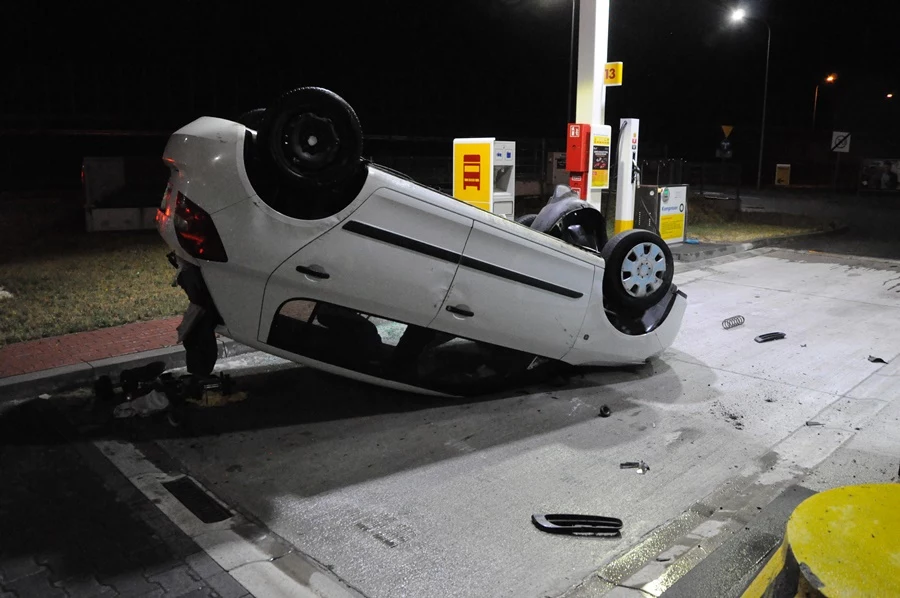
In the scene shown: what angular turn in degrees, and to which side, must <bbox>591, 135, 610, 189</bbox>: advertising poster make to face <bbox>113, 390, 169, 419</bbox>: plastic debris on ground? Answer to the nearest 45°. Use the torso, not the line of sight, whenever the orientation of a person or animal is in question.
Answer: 0° — it already faces it

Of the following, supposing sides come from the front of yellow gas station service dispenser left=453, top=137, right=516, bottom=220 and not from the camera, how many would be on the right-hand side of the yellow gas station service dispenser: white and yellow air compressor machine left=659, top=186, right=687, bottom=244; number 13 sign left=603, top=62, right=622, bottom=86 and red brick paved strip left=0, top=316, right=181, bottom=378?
1

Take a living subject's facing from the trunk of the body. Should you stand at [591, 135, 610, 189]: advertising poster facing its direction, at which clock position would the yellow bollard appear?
The yellow bollard is roughly at 12 o'clock from the advertising poster.

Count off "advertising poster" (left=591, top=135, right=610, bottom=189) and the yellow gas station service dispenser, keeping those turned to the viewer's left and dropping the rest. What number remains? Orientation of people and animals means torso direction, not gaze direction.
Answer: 0

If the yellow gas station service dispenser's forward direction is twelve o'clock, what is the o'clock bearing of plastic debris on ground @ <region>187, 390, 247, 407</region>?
The plastic debris on ground is roughly at 2 o'clock from the yellow gas station service dispenser.

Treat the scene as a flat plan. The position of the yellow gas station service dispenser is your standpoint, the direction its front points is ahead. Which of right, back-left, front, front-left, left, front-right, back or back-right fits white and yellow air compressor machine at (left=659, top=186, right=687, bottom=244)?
left

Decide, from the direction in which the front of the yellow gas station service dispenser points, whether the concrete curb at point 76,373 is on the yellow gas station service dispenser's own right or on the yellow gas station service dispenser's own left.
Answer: on the yellow gas station service dispenser's own right

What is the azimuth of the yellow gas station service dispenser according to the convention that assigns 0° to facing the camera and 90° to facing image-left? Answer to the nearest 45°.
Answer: approximately 315°

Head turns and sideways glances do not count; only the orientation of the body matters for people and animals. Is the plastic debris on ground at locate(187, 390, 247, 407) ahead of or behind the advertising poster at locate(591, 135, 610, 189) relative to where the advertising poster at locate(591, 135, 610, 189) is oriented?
ahead

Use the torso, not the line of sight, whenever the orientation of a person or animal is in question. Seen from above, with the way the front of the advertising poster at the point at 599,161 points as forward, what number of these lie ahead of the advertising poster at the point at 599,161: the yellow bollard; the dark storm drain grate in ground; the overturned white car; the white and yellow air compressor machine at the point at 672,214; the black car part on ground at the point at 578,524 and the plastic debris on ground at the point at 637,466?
5

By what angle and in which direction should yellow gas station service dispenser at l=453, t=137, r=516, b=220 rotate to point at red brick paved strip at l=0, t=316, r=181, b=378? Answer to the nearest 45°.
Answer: approximately 90° to its right

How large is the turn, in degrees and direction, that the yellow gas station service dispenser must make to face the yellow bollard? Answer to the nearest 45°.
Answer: approximately 45° to its right
